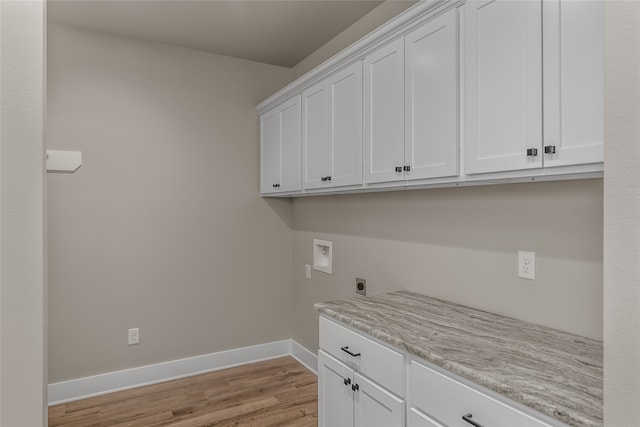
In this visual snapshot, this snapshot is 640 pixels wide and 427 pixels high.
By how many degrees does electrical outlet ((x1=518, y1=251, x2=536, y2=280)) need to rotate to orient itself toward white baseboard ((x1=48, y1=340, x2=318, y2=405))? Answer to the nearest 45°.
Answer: approximately 45° to its right

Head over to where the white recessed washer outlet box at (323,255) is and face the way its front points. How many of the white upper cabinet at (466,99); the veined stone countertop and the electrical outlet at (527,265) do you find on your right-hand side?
0

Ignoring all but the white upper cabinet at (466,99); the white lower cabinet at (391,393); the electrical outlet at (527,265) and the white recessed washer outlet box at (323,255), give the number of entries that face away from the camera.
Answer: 0

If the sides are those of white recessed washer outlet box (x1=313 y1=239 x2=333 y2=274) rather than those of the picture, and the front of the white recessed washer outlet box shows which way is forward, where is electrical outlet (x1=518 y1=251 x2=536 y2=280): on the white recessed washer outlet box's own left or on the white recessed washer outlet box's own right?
on the white recessed washer outlet box's own left

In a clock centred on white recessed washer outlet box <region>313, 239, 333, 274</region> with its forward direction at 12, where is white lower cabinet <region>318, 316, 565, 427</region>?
The white lower cabinet is roughly at 10 o'clock from the white recessed washer outlet box.

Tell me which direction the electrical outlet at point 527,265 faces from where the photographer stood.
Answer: facing the viewer and to the left of the viewer

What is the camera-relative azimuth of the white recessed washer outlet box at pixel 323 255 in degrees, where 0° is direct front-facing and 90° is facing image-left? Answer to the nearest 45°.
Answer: approximately 45°

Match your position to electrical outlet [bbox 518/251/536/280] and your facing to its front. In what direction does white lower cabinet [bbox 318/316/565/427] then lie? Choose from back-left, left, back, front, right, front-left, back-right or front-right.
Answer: front

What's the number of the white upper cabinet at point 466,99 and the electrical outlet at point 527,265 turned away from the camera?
0

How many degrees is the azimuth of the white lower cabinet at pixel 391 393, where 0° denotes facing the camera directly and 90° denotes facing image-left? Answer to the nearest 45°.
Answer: approximately 45°

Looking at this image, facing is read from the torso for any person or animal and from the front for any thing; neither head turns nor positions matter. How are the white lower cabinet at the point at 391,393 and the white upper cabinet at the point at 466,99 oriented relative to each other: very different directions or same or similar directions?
same or similar directions

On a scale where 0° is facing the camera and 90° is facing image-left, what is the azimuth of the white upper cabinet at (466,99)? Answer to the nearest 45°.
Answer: approximately 45°

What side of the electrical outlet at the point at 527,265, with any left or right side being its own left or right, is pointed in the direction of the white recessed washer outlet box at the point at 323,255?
right

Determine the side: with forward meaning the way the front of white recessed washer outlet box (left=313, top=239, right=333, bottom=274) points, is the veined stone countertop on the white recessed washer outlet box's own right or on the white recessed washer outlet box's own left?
on the white recessed washer outlet box's own left
